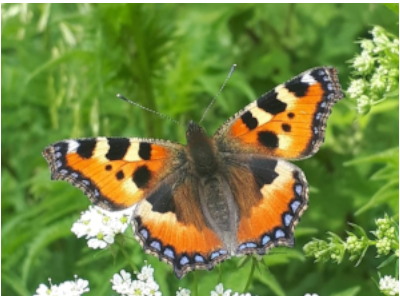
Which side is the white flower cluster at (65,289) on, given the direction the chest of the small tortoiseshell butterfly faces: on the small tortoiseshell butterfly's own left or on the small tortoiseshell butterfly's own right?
on the small tortoiseshell butterfly's own left

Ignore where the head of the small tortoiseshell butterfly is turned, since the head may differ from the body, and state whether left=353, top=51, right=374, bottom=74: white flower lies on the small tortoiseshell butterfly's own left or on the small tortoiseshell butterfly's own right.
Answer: on the small tortoiseshell butterfly's own right

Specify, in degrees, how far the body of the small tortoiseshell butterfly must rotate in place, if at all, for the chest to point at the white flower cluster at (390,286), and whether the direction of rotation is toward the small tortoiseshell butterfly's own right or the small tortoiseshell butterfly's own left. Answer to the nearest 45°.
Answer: approximately 135° to the small tortoiseshell butterfly's own right

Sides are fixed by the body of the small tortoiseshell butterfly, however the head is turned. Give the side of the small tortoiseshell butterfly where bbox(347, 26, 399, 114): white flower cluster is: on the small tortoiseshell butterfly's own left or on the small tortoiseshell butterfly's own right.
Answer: on the small tortoiseshell butterfly's own right

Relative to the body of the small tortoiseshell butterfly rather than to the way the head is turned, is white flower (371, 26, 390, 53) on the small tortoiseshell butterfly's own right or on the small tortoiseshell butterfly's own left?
on the small tortoiseshell butterfly's own right

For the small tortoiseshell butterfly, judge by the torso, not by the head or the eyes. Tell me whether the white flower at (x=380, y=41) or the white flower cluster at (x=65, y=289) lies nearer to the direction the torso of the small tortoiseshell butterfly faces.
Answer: the white flower

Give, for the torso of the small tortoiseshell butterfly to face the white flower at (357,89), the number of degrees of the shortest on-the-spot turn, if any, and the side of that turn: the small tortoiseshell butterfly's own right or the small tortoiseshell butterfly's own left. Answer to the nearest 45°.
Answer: approximately 90° to the small tortoiseshell butterfly's own right

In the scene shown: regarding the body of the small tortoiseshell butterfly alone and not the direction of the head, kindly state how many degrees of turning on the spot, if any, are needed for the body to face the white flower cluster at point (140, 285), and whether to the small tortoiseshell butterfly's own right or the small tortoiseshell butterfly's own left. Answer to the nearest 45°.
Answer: approximately 135° to the small tortoiseshell butterfly's own left

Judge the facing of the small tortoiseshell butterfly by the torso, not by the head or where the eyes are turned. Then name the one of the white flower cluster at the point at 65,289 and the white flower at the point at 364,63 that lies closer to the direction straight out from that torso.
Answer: the white flower

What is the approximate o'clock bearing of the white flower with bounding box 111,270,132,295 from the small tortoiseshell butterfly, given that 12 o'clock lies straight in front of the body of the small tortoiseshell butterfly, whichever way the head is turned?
The white flower is roughly at 8 o'clock from the small tortoiseshell butterfly.

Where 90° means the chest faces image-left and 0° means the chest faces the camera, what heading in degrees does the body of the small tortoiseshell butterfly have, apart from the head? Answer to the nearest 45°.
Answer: approximately 180°

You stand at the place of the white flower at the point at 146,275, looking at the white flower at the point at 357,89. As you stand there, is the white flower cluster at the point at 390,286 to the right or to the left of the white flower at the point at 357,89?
right

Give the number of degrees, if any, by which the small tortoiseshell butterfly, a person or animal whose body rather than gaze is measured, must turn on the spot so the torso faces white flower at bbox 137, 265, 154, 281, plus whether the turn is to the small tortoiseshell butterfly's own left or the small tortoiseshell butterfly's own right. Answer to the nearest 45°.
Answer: approximately 135° to the small tortoiseshell butterfly's own left
